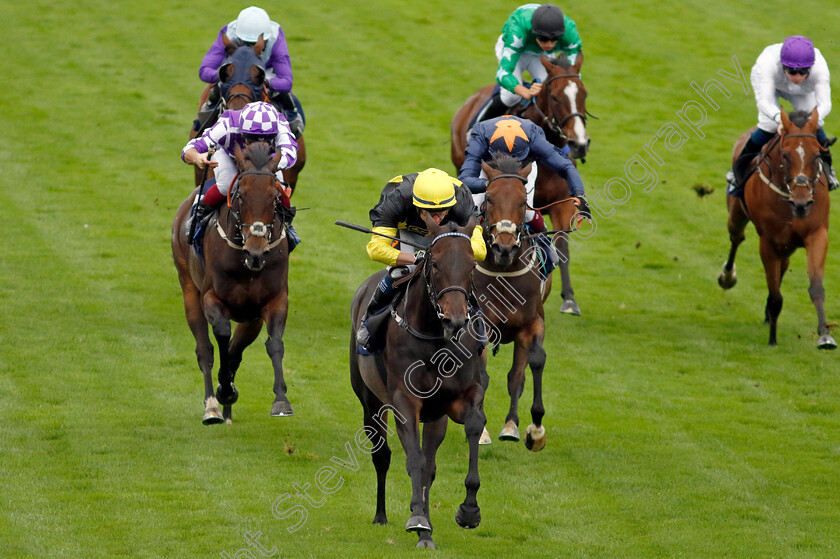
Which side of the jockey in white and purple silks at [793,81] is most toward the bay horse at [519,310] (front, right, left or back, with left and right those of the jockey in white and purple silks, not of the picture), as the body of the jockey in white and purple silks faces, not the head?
front

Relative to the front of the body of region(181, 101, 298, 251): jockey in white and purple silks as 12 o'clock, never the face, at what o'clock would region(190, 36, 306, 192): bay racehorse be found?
The bay racehorse is roughly at 6 o'clock from the jockey in white and purple silks.

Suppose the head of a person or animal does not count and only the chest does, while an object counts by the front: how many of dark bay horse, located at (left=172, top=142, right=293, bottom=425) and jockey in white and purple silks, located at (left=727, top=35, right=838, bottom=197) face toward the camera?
2

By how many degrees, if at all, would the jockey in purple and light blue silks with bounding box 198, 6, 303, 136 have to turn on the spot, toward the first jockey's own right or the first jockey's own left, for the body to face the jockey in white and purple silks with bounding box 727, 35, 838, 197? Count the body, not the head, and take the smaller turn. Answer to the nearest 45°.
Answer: approximately 90° to the first jockey's own left

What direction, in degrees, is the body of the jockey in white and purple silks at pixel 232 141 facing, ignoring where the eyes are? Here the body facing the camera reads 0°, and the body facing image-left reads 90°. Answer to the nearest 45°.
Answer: approximately 0°

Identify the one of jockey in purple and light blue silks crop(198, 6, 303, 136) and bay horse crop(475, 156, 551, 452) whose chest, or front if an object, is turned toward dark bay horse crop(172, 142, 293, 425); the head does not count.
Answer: the jockey in purple and light blue silks

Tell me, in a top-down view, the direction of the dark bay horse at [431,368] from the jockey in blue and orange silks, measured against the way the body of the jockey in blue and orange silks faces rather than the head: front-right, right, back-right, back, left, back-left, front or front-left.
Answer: front

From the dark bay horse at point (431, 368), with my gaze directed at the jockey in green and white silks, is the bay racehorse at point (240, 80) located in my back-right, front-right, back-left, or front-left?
front-left

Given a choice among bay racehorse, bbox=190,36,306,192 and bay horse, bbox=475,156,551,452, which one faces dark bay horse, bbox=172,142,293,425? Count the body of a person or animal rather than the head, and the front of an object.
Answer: the bay racehorse

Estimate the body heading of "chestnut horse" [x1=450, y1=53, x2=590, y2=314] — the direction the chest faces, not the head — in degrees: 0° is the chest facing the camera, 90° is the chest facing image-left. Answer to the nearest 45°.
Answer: approximately 315°

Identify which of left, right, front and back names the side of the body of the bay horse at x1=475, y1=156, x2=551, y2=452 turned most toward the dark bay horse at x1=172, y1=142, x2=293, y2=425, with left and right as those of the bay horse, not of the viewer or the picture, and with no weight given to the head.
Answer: right

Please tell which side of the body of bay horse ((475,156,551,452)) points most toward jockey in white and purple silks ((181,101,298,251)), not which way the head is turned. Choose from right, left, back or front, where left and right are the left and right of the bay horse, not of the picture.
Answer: right

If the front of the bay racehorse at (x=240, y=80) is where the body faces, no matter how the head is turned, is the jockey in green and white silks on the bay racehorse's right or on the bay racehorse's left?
on the bay racehorse's left

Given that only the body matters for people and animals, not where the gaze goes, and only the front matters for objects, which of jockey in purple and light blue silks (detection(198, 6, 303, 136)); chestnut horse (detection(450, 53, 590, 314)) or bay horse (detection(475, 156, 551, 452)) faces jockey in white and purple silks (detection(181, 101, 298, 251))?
the jockey in purple and light blue silks

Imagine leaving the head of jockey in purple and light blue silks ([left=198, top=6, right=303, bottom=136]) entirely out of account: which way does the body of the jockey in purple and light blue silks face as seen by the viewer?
toward the camera

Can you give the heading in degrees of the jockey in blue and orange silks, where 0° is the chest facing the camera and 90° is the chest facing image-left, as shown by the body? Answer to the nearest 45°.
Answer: approximately 0°

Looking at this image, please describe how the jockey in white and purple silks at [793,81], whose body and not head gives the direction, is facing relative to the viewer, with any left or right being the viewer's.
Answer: facing the viewer

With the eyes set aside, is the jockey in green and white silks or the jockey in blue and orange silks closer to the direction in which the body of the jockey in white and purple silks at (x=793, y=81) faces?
the jockey in blue and orange silks
